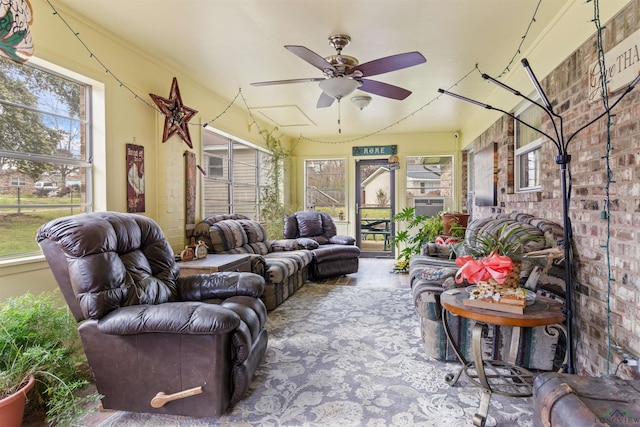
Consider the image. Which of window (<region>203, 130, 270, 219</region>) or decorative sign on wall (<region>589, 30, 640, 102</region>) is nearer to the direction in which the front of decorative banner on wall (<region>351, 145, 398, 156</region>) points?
the decorative sign on wall

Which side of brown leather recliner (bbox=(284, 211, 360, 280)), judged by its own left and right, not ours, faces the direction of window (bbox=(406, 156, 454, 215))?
left

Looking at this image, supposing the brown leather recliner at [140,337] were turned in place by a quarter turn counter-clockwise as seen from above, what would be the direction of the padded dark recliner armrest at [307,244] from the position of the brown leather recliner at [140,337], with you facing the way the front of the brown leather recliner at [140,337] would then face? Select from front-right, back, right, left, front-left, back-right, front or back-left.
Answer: front

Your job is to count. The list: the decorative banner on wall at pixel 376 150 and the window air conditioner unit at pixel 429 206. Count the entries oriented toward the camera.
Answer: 2

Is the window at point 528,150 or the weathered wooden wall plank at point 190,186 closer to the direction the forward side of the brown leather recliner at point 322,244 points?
the window

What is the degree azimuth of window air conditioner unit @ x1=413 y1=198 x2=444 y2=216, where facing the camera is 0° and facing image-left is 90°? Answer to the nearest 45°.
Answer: approximately 0°

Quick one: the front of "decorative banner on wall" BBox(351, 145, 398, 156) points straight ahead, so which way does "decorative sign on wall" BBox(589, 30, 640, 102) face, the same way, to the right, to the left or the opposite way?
to the right

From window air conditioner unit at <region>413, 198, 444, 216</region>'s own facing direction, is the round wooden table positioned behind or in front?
in front

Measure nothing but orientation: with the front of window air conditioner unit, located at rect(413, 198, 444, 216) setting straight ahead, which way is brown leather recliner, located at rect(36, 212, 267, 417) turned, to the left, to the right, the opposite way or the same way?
to the left

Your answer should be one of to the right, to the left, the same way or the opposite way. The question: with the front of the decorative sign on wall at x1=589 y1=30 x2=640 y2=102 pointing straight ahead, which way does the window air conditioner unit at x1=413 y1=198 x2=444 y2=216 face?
to the left

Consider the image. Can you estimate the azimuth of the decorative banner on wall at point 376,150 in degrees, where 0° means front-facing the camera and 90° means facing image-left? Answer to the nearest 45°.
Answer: approximately 0°
